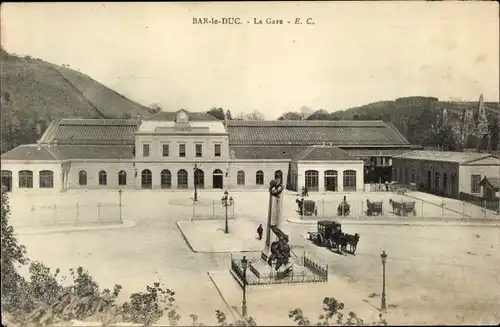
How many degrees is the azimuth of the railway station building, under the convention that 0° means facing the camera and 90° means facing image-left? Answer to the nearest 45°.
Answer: approximately 0°

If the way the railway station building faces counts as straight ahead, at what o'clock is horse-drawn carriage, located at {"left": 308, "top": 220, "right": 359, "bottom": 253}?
The horse-drawn carriage is roughly at 10 o'clock from the railway station building.

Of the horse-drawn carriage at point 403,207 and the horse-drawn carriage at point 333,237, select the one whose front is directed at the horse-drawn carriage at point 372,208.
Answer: the horse-drawn carriage at point 403,207

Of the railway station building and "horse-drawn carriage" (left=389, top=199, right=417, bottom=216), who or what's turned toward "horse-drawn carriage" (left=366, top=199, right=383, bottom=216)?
"horse-drawn carriage" (left=389, top=199, right=417, bottom=216)

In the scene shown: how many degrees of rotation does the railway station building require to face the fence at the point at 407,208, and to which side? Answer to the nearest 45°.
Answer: approximately 90° to its left

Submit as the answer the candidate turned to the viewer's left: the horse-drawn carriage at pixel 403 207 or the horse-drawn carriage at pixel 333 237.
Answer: the horse-drawn carriage at pixel 403 207

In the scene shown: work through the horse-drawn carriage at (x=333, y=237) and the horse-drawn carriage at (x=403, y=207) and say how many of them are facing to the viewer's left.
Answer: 1

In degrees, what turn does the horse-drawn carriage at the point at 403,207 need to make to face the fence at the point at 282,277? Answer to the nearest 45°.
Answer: approximately 45° to its left

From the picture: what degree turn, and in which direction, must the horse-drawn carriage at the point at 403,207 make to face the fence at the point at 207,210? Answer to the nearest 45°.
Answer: approximately 45° to its left

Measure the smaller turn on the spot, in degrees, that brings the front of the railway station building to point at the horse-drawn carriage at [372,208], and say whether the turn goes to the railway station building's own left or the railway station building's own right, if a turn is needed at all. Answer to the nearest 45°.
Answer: approximately 90° to the railway station building's own left

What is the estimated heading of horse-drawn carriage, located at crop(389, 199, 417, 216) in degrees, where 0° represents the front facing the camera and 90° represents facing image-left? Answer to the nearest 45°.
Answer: approximately 90°

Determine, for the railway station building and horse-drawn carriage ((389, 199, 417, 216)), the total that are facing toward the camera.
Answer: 1
